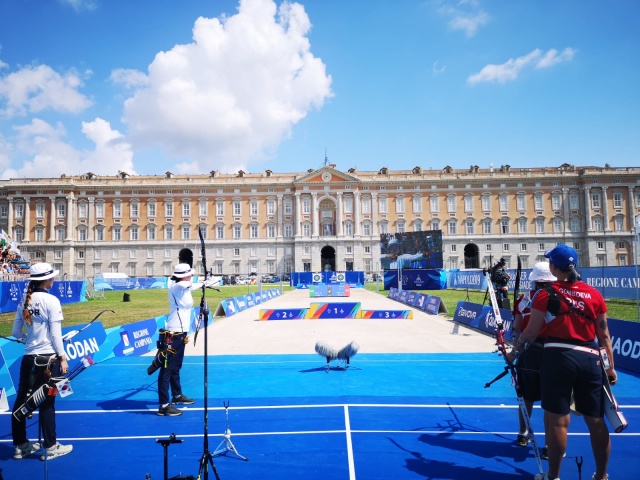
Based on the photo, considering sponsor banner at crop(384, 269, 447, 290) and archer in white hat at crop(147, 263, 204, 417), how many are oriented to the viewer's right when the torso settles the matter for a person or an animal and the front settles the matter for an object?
1

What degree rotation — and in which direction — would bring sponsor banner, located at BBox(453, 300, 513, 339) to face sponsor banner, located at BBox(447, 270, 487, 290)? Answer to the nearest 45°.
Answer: approximately 135° to its right

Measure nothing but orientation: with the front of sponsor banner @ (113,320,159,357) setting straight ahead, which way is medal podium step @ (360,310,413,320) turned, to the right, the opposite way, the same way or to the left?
to the right

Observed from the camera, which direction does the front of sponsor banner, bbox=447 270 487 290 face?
facing the viewer

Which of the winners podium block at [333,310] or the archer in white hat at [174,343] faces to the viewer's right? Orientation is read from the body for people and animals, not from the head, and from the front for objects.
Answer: the archer in white hat

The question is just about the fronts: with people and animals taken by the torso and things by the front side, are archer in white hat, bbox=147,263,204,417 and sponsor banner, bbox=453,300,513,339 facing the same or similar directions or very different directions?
very different directions

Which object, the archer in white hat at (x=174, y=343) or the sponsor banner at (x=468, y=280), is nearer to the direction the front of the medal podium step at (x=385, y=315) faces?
the archer in white hat

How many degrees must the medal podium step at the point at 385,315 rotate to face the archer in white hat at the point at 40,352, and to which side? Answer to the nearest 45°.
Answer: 0° — it already faces them

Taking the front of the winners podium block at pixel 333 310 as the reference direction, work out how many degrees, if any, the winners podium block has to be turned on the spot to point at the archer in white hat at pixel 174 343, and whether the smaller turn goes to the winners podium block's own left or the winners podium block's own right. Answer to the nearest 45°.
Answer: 0° — it already faces them

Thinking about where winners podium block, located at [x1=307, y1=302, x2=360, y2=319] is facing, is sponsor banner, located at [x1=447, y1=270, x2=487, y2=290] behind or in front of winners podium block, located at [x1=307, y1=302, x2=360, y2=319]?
behind

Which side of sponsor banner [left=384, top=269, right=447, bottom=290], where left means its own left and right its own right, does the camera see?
front

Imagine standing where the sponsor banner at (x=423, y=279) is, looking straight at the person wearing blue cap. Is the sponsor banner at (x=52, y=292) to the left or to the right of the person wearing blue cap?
right

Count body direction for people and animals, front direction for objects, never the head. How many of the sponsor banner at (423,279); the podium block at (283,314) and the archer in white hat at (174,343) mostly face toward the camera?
2

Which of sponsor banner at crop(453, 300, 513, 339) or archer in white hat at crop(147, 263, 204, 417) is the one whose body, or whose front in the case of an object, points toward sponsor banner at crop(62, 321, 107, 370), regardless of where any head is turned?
sponsor banner at crop(453, 300, 513, 339)

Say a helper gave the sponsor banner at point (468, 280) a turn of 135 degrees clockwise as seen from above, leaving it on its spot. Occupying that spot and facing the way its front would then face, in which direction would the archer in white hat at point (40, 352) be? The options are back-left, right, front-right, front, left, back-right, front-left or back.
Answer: back-left

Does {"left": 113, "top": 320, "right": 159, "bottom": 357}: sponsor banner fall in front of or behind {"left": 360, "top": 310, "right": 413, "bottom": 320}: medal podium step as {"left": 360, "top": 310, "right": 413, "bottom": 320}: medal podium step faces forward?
in front
